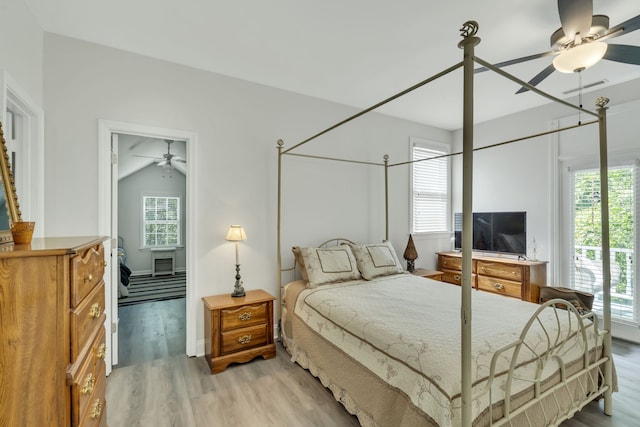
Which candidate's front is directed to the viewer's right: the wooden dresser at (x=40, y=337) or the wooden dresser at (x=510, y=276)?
the wooden dresser at (x=40, y=337)

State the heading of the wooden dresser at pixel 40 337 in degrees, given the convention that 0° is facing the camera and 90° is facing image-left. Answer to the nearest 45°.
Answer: approximately 270°

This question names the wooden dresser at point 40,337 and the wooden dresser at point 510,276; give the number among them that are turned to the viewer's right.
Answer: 1

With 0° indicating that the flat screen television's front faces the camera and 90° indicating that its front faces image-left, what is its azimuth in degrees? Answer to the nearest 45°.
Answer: approximately 45°

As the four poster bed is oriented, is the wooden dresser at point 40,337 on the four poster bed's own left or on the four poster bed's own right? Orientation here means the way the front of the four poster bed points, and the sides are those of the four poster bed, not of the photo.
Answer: on the four poster bed's own right

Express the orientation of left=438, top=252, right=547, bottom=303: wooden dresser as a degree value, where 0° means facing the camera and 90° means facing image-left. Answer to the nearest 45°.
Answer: approximately 45°

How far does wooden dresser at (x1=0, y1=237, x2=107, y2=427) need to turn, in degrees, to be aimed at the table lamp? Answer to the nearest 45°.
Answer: approximately 45° to its left

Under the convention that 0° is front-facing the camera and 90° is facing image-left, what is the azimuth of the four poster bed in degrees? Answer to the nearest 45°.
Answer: approximately 315°

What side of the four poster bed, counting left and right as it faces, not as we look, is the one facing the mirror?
right
